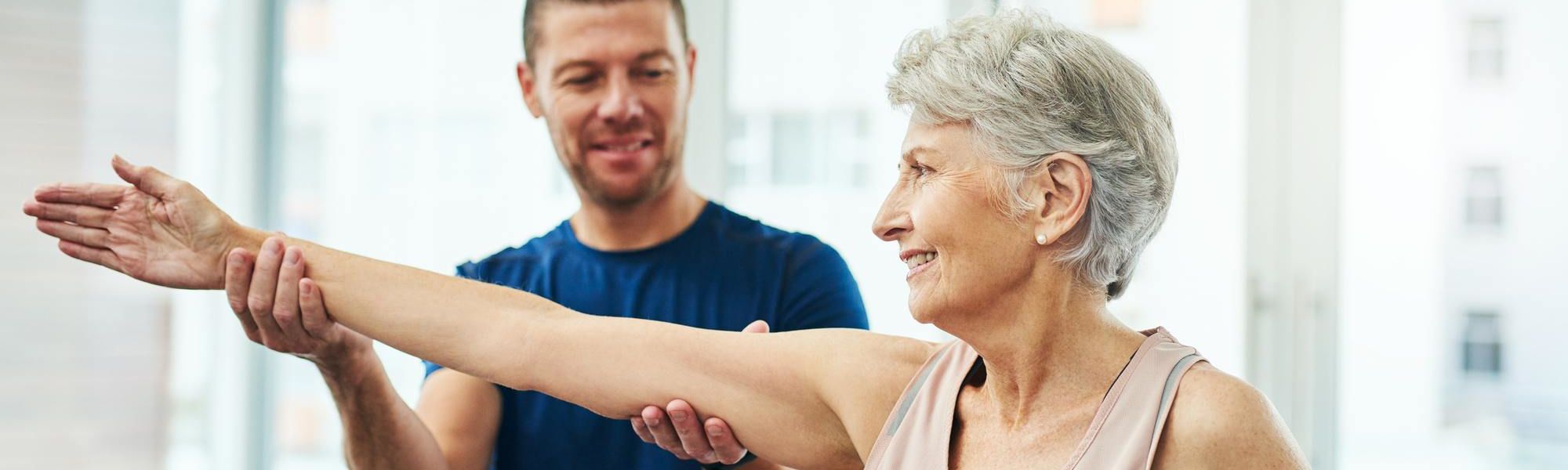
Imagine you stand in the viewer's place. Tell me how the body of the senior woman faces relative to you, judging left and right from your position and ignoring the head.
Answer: facing the viewer and to the left of the viewer

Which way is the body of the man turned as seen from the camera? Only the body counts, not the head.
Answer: toward the camera

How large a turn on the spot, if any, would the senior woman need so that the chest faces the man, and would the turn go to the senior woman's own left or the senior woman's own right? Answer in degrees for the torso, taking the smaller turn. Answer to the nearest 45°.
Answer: approximately 90° to the senior woman's own right

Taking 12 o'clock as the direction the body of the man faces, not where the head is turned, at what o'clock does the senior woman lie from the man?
The senior woman is roughly at 11 o'clock from the man.

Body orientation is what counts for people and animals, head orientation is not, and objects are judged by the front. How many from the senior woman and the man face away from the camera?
0

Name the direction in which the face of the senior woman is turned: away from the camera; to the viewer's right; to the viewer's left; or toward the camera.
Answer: to the viewer's left
